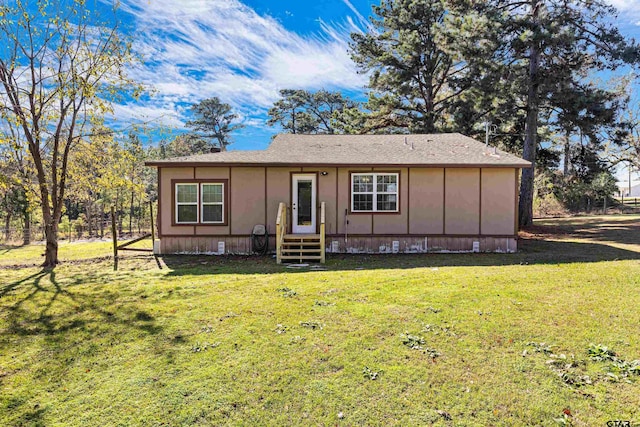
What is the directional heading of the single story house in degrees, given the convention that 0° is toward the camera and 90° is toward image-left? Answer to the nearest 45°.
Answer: approximately 0°

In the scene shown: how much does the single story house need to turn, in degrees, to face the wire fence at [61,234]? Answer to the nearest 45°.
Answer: approximately 135° to its right

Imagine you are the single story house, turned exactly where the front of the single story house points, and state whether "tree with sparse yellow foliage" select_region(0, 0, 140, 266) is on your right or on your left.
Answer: on your right

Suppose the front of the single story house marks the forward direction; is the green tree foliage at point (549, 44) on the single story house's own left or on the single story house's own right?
on the single story house's own left

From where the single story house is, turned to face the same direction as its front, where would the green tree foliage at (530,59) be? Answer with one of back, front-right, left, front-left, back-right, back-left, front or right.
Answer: back-left
